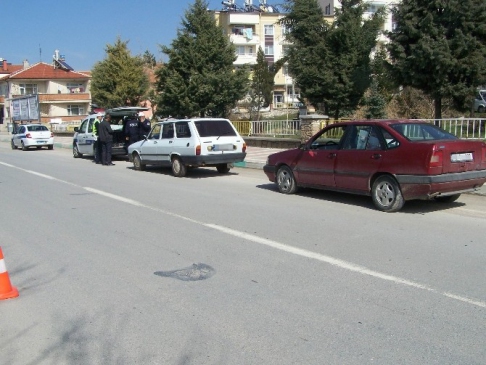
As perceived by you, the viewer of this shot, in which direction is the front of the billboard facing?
facing the viewer and to the left of the viewer

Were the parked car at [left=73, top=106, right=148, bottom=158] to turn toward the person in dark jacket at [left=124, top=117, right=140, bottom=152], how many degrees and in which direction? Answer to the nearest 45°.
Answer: approximately 180°

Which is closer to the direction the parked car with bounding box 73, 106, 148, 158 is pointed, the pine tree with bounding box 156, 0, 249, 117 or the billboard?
the billboard

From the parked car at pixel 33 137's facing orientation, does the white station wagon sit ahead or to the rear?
to the rear

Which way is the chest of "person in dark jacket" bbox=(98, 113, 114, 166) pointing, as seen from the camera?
to the viewer's right

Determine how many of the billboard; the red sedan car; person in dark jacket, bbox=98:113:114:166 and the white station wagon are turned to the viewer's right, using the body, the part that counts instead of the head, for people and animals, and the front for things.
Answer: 1

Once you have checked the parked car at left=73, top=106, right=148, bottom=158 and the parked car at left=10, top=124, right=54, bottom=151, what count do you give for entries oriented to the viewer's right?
0

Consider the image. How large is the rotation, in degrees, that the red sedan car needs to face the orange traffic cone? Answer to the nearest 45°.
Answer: approximately 90° to its left

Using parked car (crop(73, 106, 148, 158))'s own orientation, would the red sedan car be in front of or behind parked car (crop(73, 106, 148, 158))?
behind

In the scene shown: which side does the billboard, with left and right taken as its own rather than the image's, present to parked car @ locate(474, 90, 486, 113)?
left

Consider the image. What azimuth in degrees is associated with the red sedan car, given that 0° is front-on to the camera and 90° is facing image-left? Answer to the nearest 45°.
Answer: approximately 135°

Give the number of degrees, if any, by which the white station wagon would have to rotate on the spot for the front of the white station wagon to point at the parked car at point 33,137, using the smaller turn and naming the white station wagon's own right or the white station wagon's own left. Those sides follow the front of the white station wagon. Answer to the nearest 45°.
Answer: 0° — it already faces it

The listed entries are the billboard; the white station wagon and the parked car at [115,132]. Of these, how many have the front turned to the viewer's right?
0

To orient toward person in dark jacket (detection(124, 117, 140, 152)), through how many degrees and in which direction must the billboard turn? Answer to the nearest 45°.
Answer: approximately 45° to its left

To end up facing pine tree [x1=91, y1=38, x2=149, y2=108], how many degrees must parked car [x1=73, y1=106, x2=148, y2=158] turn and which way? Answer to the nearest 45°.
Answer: approximately 45° to its right
